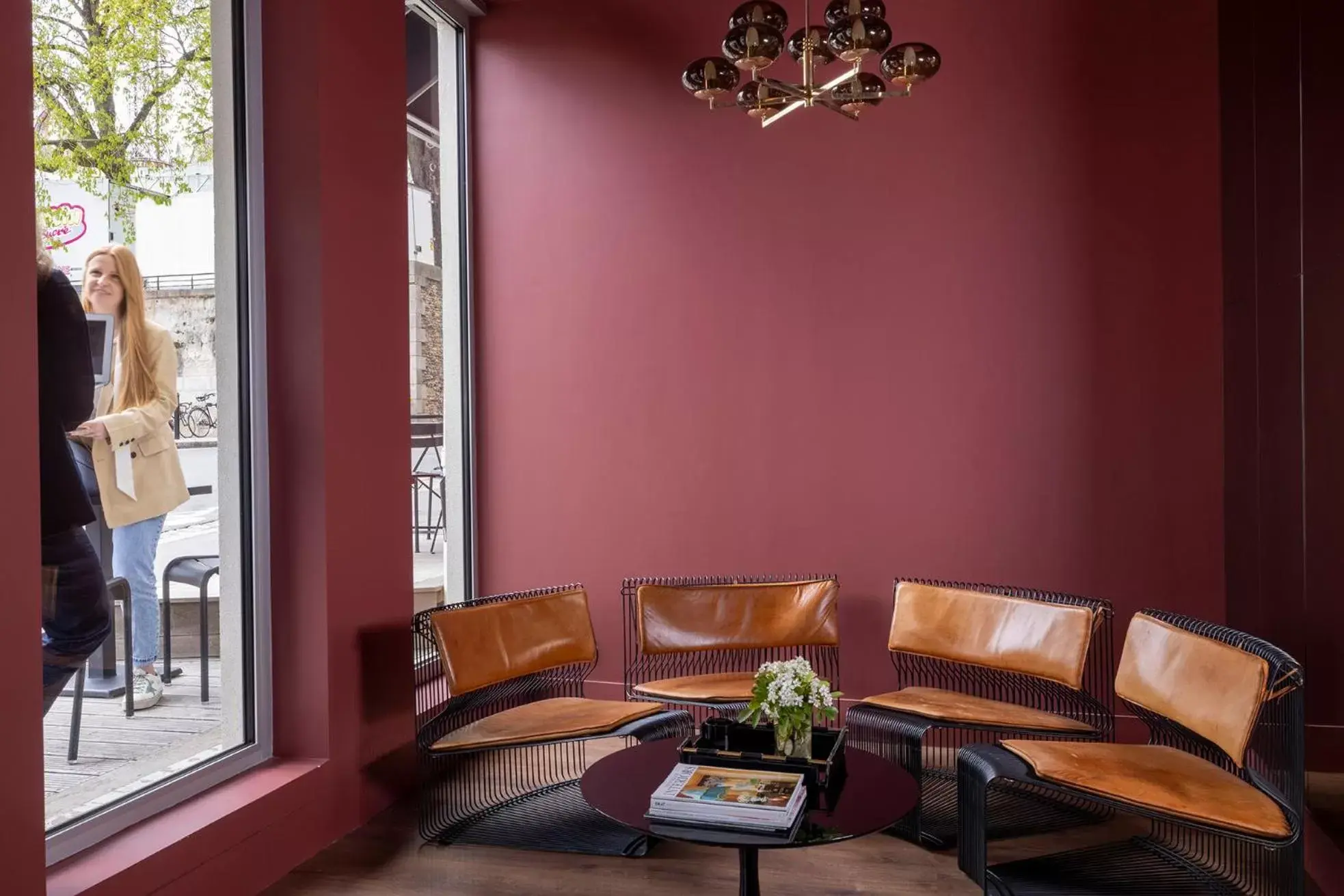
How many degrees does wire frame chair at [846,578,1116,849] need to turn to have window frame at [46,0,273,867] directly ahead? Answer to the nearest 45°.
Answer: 0° — it already faces it

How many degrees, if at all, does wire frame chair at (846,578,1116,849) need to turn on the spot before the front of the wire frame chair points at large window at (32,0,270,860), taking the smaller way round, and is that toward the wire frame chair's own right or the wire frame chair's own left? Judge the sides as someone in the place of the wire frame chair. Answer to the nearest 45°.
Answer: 0° — it already faces it

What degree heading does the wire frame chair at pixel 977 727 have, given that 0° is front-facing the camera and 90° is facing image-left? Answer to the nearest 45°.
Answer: approximately 45°

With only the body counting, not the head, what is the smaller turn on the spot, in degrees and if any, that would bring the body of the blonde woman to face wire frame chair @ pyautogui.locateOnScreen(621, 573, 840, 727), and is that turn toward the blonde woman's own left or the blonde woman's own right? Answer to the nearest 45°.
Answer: approximately 135° to the blonde woman's own left

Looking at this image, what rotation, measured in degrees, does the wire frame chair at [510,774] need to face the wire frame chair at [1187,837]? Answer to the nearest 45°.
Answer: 0° — it already faces it

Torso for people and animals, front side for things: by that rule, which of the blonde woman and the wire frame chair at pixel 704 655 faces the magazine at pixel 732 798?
the wire frame chair

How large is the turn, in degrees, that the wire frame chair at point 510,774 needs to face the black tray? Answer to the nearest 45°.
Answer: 0° — it already faces it

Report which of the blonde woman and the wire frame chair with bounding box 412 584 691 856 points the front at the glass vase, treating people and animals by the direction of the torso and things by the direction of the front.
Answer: the wire frame chair

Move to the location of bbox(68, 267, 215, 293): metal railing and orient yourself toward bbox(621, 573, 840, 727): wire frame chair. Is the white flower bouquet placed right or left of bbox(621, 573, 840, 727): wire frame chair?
right
